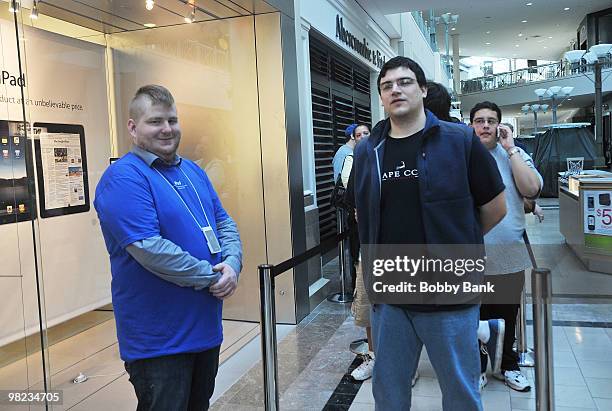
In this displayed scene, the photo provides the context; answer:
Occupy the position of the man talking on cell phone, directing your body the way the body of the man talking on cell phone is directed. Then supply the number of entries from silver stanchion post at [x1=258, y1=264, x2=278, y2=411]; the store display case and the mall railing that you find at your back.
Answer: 2

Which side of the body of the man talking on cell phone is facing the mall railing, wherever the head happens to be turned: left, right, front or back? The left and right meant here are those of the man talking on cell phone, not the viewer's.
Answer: back

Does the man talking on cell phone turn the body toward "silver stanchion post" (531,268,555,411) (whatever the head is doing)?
yes

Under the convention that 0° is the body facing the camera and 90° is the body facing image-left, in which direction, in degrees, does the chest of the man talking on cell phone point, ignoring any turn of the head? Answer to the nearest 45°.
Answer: approximately 0°

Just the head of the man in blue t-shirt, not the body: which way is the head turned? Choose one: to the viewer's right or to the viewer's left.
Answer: to the viewer's right

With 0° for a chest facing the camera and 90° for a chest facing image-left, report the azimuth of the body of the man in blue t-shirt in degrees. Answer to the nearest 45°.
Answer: approximately 315°

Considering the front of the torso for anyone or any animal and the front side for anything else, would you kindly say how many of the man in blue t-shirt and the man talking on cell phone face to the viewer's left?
0

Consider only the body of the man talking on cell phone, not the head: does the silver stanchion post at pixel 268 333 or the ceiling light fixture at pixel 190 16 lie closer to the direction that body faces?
the silver stanchion post

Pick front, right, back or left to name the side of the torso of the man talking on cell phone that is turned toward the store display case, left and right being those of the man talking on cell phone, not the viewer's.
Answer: back

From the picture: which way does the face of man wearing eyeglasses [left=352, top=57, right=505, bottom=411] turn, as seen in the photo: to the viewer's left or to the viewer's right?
to the viewer's left
